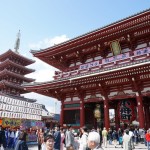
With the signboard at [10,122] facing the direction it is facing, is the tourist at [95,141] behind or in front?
in front

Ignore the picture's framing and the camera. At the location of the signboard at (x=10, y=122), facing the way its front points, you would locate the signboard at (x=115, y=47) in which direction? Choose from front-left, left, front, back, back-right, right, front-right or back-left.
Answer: front-left

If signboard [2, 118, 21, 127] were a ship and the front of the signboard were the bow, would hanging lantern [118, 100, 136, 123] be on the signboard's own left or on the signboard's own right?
on the signboard's own left

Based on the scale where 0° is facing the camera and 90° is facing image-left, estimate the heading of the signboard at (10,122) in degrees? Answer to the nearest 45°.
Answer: approximately 0°

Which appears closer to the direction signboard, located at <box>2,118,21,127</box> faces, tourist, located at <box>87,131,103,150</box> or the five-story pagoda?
the tourist

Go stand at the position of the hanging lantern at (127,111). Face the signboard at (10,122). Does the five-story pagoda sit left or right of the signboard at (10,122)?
right

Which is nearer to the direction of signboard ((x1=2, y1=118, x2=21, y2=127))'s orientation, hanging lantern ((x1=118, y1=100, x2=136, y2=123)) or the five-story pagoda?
the hanging lantern

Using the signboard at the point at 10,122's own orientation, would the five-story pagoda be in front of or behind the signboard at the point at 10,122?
behind
